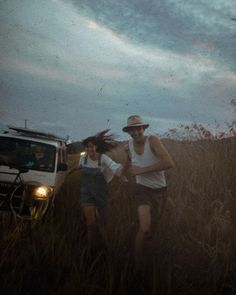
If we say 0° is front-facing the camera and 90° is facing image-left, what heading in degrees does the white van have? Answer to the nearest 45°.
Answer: approximately 0°

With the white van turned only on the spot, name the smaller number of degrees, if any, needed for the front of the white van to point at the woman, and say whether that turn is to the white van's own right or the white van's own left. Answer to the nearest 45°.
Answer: approximately 45° to the white van's own left
